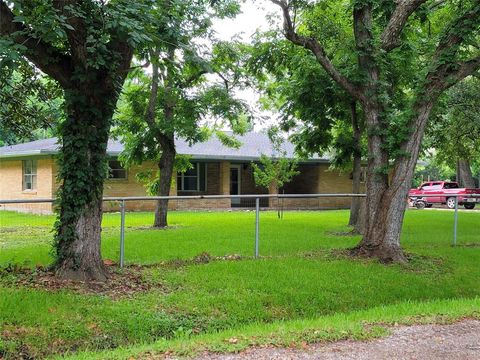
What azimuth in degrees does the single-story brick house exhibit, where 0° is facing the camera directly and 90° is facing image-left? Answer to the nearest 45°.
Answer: approximately 0°

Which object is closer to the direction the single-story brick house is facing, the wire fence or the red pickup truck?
the wire fence

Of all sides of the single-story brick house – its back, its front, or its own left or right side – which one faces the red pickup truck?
left

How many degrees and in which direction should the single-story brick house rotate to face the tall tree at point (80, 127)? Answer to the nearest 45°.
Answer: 0° — it already faces it

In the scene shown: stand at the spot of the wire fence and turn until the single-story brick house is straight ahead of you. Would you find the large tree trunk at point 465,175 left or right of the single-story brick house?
right

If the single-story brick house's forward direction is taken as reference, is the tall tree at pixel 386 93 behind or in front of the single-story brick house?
in front

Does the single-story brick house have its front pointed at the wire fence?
yes

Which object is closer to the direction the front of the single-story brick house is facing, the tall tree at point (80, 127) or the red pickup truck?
the tall tree

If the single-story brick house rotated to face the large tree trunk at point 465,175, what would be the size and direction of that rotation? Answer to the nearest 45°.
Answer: approximately 90° to its left

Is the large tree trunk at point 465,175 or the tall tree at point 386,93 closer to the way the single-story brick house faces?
the tall tree
